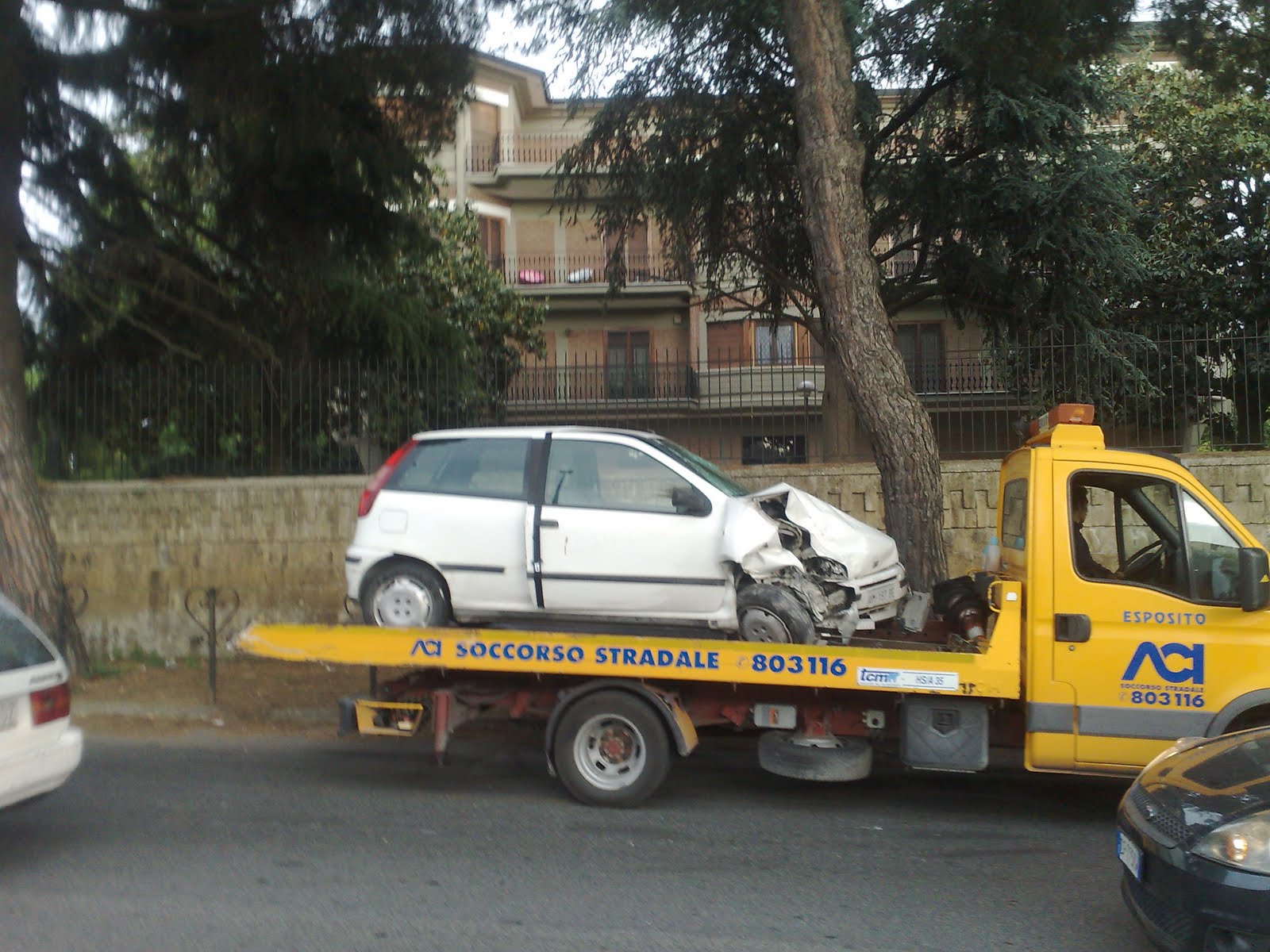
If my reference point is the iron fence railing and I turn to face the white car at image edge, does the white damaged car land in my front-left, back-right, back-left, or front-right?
front-left

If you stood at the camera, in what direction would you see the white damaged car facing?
facing to the right of the viewer

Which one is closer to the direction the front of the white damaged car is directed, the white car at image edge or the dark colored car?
the dark colored car

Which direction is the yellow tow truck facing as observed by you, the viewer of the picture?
facing to the right of the viewer

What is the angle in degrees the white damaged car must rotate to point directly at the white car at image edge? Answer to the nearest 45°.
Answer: approximately 135° to its right

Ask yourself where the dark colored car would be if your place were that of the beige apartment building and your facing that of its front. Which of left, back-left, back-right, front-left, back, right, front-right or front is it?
front

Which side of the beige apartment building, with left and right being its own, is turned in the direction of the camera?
front

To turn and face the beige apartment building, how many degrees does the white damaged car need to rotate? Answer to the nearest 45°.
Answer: approximately 90° to its left

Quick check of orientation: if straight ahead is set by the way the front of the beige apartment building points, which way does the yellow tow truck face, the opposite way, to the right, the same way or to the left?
to the left

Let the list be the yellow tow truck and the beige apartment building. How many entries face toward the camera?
1

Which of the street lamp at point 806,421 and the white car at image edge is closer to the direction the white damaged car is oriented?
the street lamp

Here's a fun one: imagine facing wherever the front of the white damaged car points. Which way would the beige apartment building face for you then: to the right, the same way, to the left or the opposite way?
to the right

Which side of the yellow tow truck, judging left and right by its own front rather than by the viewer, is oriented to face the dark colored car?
right

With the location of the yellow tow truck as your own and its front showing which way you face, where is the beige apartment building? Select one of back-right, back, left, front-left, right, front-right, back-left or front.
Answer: left
